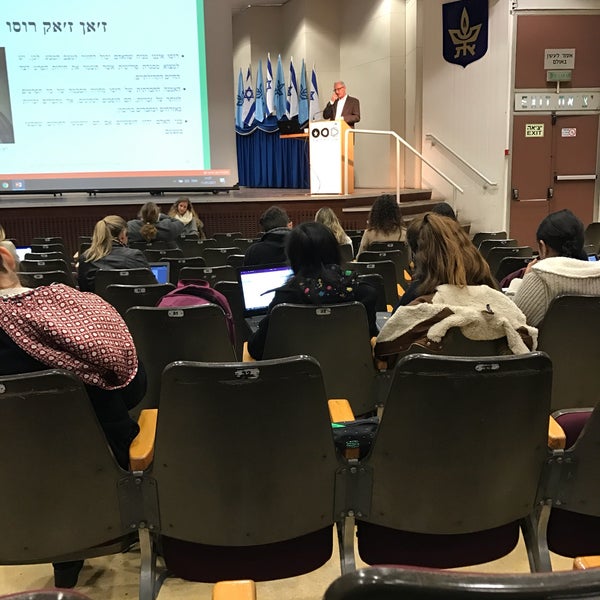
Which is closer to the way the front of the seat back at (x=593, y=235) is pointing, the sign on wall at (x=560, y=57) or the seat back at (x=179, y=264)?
the sign on wall

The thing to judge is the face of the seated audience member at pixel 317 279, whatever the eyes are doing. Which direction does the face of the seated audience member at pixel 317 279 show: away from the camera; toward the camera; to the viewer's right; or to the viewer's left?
away from the camera

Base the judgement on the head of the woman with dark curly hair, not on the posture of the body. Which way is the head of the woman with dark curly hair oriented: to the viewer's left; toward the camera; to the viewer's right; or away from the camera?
away from the camera

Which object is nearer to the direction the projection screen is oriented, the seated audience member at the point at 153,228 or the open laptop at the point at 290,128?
the seated audience member

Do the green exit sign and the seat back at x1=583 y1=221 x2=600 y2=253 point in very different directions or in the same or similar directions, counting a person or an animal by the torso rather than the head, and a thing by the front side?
very different directions

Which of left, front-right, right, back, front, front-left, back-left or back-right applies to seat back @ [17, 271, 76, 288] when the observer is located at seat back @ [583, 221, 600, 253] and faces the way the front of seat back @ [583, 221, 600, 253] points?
back-left

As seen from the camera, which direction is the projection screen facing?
toward the camera

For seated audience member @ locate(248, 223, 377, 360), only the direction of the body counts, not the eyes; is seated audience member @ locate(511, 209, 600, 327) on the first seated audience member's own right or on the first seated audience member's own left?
on the first seated audience member's own right

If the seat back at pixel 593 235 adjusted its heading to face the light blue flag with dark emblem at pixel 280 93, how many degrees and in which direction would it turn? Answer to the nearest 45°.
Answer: approximately 45° to its left

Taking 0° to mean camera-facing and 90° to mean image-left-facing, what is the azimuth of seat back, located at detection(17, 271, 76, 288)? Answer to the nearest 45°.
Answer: approximately 180°

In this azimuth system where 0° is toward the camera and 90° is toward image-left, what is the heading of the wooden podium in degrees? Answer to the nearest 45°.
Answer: approximately 45°

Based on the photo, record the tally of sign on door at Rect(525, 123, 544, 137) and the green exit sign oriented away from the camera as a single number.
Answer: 0

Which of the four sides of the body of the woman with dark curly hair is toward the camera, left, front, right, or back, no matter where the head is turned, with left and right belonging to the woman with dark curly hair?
back

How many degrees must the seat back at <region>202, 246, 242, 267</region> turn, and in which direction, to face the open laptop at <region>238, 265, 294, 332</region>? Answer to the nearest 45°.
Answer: approximately 180°

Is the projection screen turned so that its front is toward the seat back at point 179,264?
yes

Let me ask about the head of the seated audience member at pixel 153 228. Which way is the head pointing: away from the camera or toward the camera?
away from the camera

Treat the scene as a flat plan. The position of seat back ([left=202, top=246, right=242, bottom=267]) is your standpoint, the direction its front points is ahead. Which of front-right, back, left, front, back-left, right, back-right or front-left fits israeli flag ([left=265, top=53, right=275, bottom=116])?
front
